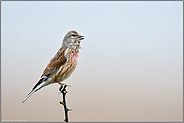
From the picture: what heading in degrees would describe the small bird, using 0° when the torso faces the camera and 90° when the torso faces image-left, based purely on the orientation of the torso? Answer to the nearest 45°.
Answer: approximately 270°
